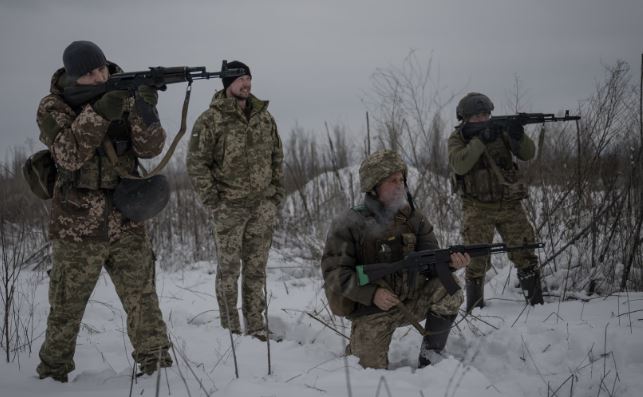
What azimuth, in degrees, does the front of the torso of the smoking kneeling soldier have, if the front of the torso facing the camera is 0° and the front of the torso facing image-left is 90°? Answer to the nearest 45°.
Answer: approximately 315°

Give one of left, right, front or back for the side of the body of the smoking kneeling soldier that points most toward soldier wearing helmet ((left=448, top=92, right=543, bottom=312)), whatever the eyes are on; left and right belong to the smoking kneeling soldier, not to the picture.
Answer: left

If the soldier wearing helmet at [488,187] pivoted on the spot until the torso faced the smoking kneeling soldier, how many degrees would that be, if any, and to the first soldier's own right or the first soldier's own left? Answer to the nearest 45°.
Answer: approximately 45° to the first soldier's own right

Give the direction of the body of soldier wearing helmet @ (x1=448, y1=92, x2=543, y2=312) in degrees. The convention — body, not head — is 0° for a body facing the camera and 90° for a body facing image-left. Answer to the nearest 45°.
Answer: approximately 315°
